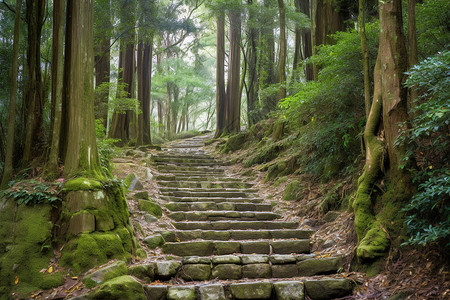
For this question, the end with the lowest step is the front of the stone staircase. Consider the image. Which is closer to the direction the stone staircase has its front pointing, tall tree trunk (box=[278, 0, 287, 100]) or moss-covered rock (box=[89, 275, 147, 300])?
the moss-covered rock

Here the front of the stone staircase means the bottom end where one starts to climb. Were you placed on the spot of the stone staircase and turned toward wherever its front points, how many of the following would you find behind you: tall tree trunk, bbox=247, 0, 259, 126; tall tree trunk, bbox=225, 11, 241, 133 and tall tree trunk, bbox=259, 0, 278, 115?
3

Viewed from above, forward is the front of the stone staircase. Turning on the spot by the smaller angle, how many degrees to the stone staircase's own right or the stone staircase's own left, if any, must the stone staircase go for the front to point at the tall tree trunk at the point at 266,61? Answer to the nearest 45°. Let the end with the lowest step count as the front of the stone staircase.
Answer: approximately 180°

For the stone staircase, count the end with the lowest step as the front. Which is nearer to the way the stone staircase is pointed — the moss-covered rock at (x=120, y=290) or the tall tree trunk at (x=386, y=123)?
the moss-covered rock

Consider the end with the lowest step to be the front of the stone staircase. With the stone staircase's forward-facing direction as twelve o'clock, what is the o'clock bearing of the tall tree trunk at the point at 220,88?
The tall tree trunk is roughly at 6 o'clock from the stone staircase.

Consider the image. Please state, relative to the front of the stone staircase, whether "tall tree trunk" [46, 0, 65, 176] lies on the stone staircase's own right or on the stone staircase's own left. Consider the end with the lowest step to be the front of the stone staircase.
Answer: on the stone staircase's own right

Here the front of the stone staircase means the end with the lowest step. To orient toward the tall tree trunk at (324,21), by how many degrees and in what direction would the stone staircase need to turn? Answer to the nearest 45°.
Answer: approximately 135° to its left

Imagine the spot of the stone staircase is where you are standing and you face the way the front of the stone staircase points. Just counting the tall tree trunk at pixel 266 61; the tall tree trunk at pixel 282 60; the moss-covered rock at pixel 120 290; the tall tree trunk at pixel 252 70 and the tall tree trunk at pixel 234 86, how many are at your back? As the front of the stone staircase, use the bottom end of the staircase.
4

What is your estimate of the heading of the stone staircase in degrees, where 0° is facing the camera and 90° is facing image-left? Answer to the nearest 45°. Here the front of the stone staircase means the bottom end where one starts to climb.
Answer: approximately 0°

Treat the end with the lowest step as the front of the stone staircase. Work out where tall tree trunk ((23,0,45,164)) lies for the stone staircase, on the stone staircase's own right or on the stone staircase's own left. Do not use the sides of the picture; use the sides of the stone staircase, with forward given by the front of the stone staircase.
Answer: on the stone staircase's own right

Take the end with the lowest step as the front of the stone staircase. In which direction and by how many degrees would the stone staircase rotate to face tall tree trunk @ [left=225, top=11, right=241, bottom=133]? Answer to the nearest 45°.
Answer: approximately 180°

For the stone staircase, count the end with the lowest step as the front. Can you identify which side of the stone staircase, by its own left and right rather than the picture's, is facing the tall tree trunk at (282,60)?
back

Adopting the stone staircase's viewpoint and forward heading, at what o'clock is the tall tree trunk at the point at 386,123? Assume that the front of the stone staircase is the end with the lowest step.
The tall tree trunk is roughly at 9 o'clock from the stone staircase.

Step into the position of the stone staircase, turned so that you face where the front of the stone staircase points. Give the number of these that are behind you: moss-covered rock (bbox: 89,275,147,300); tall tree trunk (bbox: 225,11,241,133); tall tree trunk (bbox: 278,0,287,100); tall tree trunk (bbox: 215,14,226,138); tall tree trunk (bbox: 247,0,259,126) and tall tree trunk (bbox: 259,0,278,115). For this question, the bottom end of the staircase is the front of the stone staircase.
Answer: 5
